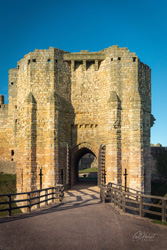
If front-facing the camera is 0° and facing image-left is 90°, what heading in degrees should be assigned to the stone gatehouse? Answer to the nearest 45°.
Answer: approximately 0°
